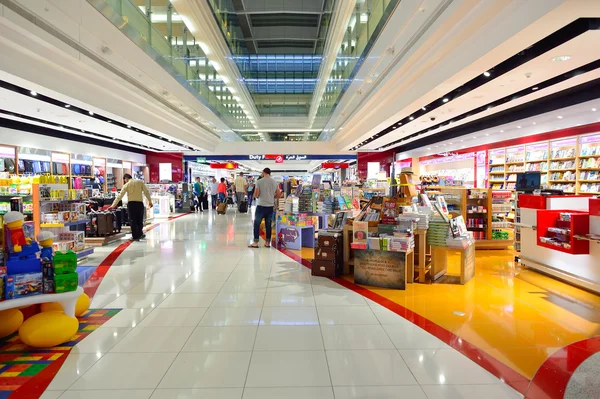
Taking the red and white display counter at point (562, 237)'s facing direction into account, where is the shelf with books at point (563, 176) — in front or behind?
behind

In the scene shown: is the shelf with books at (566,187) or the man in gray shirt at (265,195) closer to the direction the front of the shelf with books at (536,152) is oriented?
the man in gray shirt

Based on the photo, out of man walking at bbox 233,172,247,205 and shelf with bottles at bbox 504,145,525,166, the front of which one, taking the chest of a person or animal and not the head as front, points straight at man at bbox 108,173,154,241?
the shelf with bottles

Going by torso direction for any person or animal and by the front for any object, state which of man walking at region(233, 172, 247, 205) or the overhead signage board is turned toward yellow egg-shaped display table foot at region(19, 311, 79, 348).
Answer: the overhead signage board

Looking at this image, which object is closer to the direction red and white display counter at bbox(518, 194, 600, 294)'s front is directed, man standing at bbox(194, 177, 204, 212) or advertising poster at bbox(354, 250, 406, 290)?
the advertising poster

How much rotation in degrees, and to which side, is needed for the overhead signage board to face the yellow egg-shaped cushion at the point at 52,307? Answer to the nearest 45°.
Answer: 0° — it already faces it

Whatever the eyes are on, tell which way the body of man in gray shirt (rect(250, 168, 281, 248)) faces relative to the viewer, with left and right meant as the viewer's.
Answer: facing away from the viewer

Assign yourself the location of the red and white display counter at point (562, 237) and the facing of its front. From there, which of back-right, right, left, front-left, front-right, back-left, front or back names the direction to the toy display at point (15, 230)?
front

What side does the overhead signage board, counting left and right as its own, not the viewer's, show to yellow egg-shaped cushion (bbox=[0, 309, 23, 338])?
front
